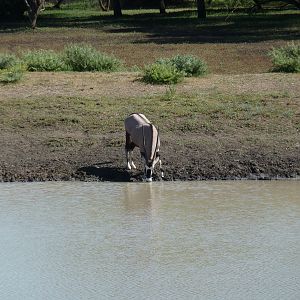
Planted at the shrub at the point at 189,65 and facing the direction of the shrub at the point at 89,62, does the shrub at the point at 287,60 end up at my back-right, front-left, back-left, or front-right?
back-right

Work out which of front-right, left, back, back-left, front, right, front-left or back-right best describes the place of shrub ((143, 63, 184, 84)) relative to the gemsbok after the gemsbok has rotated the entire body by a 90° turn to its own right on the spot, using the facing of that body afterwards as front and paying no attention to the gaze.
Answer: back-right

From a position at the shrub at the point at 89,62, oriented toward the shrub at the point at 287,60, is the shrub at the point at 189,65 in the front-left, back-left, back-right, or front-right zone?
front-right

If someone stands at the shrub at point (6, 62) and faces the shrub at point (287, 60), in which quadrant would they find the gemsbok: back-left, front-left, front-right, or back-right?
front-right

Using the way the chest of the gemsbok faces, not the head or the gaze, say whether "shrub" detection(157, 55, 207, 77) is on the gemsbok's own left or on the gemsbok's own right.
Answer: on the gemsbok's own left

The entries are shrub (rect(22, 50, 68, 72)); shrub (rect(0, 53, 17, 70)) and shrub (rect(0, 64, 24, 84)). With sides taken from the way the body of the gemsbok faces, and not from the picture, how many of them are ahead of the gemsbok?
0

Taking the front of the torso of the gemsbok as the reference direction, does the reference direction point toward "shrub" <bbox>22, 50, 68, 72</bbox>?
no

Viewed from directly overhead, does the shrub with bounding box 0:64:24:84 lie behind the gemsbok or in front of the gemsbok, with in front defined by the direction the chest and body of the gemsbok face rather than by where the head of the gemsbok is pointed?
behind
